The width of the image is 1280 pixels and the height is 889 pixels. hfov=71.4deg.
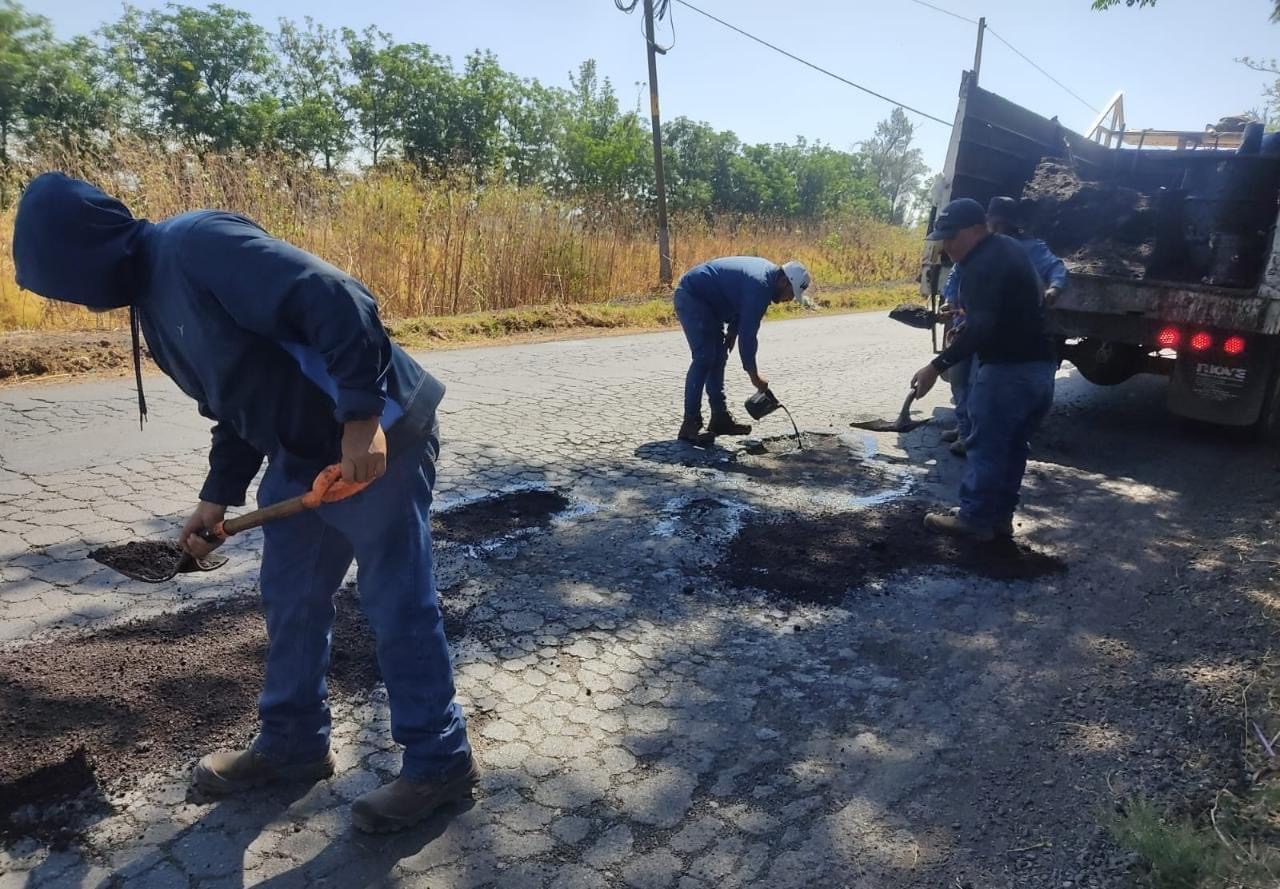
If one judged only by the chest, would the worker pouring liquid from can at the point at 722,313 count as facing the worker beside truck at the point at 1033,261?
yes

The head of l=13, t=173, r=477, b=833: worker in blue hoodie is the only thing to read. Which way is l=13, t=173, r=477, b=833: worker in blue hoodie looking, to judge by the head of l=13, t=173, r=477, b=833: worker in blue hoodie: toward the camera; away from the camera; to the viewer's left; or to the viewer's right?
to the viewer's left

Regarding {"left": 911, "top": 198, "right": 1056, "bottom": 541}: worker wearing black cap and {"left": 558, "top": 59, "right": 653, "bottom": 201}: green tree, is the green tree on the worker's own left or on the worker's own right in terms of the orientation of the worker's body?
on the worker's own right

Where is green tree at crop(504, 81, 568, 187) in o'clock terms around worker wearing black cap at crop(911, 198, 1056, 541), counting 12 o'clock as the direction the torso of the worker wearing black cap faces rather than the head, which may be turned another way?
The green tree is roughly at 2 o'clock from the worker wearing black cap.

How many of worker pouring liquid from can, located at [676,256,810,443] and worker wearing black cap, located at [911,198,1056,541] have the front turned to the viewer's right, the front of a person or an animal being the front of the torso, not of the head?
1

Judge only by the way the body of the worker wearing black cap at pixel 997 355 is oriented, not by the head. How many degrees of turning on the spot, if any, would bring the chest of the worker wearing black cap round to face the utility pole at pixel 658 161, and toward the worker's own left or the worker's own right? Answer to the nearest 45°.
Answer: approximately 45° to the worker's own right

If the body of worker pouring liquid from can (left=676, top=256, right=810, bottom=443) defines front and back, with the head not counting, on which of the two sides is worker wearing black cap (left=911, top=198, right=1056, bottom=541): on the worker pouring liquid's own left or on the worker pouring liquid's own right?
on the worker pouring liquid's own right

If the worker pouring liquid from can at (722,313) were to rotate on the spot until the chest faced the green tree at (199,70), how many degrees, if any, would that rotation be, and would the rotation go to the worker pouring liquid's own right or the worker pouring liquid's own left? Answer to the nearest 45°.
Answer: approximately 135° to the worker pouring liquid's own left

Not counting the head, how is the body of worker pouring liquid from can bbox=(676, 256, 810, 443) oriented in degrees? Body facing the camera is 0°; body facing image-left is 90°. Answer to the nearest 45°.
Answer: approximately 270°

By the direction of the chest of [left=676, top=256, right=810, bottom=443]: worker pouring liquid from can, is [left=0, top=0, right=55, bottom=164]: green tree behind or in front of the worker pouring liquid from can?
behind

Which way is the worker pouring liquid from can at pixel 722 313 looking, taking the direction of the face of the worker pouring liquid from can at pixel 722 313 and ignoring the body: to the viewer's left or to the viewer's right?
to the viewer's right

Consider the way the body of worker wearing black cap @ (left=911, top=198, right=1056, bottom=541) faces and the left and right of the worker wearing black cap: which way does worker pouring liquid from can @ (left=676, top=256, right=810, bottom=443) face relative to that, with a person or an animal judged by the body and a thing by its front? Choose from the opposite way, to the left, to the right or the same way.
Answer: the opposite way

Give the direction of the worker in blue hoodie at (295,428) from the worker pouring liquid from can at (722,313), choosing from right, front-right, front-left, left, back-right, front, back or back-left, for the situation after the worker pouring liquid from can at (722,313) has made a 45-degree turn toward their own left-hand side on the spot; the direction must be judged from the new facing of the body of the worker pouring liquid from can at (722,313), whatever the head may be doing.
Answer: back-right

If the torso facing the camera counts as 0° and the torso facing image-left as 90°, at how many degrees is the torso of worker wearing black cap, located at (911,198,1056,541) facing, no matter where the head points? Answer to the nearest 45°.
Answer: approximately 90°
